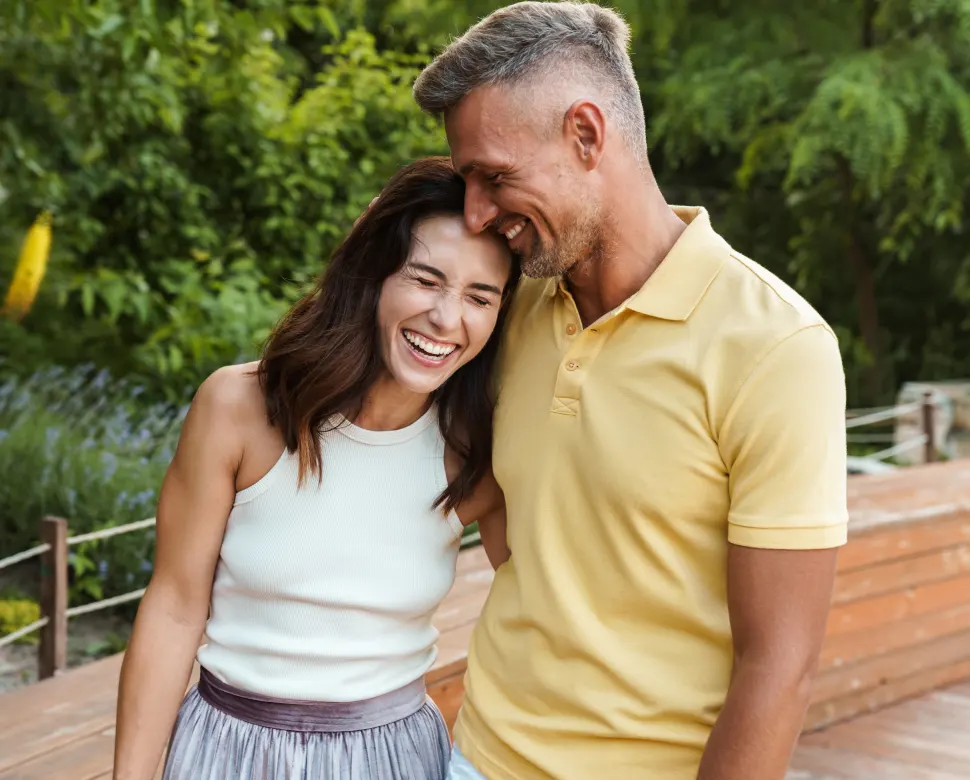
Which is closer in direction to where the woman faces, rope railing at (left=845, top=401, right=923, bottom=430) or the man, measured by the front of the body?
the man

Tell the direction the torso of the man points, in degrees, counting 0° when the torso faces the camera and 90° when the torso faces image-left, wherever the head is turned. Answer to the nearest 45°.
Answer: approximately 45°

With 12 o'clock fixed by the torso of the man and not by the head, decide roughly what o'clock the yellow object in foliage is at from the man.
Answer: The yellow object in foliage is roughly at 3 o'clock from the man.

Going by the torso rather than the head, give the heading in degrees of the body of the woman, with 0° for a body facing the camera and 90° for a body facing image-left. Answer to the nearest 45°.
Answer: approximately 315°
